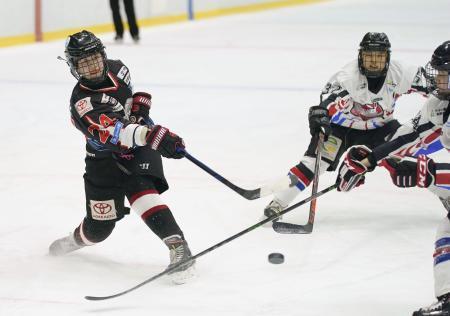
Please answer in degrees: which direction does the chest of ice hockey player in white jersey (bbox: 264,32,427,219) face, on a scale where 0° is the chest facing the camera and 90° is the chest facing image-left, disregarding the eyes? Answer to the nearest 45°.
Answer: approximately 0°

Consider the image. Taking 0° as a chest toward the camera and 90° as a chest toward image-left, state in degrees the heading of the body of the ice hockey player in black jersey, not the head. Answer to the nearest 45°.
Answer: approximately 315°

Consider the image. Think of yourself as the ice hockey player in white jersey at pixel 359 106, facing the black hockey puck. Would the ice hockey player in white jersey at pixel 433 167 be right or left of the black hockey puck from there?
left

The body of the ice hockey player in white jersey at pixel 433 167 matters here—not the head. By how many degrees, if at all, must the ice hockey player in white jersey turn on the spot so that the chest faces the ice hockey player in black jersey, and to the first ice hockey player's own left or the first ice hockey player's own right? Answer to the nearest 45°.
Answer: approximately 45° to the first ice hockey player's own right

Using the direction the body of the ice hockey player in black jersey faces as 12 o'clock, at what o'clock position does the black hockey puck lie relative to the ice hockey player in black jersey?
The black hockey puck is roughly at 11 o'clock from the ice hockey player in black jersey.
